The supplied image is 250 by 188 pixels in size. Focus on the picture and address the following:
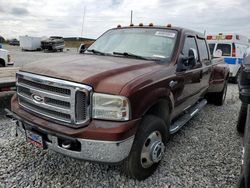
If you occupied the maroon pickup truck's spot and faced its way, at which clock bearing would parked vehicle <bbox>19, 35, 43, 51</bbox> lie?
The parked vehicle is roughly at 4 o'clock from the maroon pickup truck.

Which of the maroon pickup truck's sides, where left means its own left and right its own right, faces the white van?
back

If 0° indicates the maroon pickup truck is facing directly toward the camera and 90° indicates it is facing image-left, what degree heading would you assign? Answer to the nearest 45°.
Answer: approximately 45°

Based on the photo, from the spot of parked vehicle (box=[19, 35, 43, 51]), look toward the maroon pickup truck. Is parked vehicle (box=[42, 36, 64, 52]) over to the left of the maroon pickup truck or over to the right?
left

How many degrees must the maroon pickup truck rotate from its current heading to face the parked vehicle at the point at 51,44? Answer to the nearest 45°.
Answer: approximately 135° to its right
